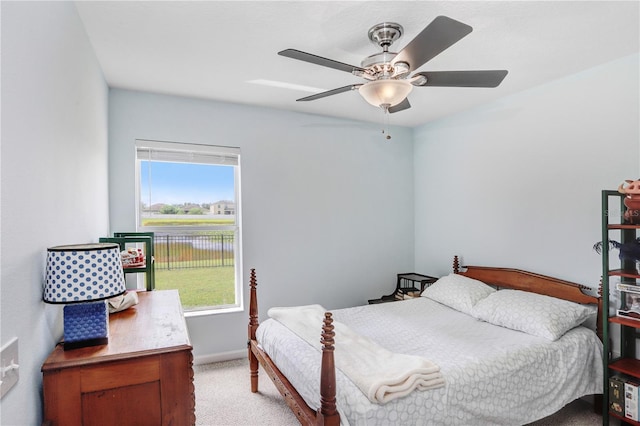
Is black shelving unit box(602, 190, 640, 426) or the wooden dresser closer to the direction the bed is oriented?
the wooden dresser

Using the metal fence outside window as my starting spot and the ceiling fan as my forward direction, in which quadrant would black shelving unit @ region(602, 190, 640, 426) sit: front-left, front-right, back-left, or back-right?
front-left

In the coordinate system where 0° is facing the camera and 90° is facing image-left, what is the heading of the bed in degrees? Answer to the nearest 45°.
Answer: approximately 45°

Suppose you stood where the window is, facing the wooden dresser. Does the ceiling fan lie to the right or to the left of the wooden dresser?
left

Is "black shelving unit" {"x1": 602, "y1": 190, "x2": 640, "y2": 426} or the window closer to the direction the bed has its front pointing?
the window

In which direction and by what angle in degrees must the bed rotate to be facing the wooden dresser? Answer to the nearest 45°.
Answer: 0° — it already faces it
